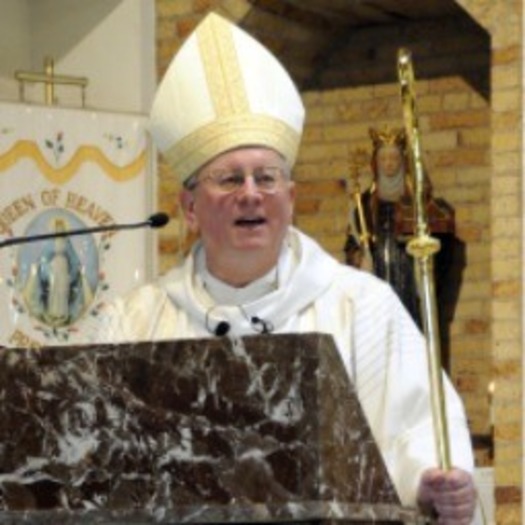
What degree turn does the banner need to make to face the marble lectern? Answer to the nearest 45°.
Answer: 0° — it already faces it

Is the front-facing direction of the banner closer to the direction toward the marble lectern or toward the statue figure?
the marble lectern

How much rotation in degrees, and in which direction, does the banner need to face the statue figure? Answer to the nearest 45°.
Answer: approximately 90° to its left

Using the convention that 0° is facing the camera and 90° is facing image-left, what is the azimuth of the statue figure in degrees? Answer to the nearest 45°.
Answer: approximately 0°

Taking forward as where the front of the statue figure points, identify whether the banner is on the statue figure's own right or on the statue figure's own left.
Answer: on the statue figure's own right

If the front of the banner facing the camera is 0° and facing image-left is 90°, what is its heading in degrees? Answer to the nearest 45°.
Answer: approximately 0°

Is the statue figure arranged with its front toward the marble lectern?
yes

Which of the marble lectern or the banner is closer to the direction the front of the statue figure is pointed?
the marble lectern

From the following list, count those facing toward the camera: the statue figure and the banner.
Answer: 2
